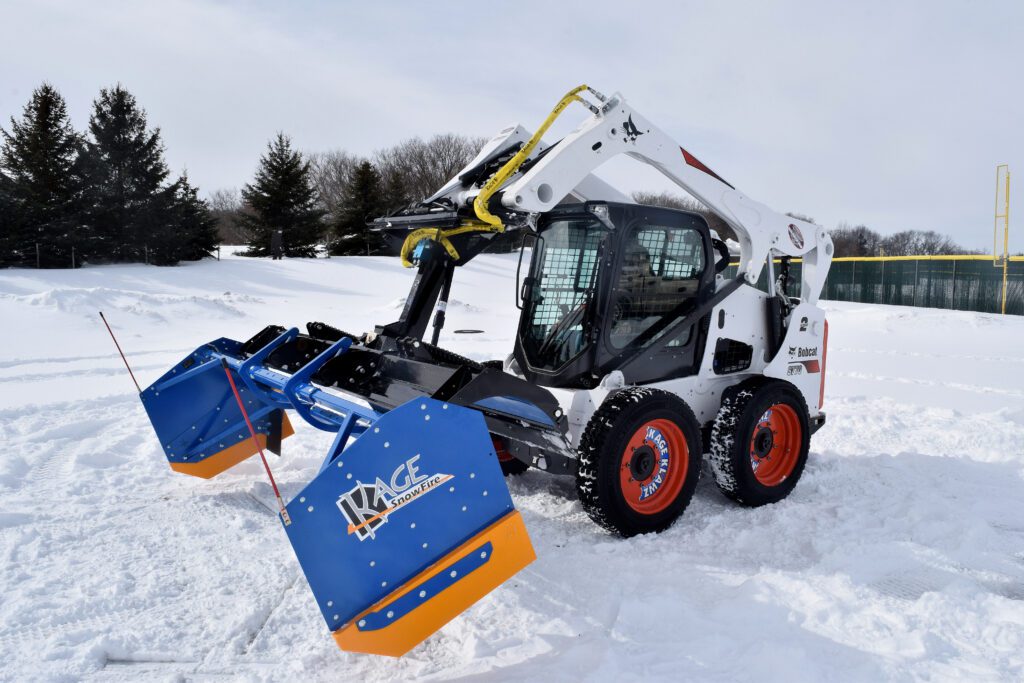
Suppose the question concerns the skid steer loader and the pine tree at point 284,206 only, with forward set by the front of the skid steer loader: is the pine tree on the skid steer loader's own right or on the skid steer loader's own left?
on the skid steer loader's own right

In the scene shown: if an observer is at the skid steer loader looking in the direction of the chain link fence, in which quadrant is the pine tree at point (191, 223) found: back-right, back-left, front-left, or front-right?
front-left

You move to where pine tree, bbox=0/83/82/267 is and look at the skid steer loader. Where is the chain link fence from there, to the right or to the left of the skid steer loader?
left

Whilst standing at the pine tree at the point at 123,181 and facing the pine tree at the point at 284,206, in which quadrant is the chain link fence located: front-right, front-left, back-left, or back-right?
front-right

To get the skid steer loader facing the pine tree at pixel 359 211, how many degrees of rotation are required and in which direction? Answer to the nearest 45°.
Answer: approximately 135° to its right

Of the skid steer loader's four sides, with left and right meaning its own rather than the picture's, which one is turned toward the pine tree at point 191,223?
right

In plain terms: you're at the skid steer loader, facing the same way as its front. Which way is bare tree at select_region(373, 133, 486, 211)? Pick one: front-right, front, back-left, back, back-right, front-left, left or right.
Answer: back-right

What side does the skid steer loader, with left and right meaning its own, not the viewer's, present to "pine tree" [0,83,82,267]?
right

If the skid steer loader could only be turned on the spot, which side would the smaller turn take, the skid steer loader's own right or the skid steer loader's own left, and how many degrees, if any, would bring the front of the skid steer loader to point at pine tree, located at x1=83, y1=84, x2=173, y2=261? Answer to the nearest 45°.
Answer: approximately 90° to the skid steer loader's own right

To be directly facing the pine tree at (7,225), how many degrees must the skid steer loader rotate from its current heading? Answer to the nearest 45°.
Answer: approximately 90° to its right

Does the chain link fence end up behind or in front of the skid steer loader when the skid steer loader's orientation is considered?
behind
